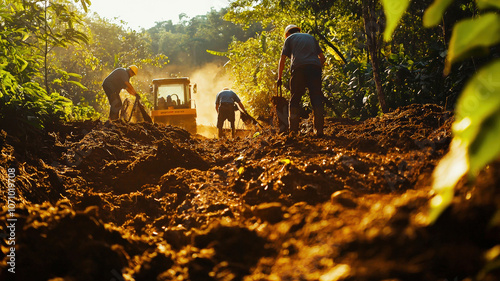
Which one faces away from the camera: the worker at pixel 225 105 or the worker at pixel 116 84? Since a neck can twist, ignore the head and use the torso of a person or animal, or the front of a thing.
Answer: the worker at pixel 225 105

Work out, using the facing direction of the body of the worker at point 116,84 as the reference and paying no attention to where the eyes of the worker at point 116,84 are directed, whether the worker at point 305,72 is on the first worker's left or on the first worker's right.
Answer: on the first worker's right

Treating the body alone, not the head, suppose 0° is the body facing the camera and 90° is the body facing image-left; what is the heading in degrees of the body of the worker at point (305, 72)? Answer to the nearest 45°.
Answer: approximately 135°

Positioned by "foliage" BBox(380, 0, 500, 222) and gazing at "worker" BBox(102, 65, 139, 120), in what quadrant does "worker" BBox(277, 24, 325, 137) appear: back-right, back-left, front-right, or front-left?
front-right

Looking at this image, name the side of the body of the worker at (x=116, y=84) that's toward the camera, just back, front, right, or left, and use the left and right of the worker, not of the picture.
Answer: right

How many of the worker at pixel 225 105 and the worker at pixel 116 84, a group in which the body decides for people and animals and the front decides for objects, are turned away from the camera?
1

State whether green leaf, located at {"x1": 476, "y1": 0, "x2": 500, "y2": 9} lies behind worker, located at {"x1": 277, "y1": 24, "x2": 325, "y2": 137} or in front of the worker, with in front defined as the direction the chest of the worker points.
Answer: behind

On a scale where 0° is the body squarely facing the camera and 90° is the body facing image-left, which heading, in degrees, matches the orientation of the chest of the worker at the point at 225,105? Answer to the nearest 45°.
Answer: approximately 180°

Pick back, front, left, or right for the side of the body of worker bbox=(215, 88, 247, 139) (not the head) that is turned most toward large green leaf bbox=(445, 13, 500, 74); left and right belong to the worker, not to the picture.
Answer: back
